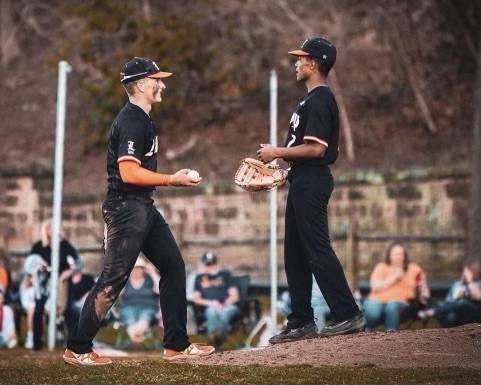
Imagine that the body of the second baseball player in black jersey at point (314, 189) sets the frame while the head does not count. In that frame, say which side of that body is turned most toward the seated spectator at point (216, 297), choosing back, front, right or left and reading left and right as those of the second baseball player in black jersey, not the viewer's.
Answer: right

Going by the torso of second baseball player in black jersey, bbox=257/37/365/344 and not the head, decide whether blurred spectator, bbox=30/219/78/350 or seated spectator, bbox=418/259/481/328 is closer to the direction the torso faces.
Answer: the blurred spectator

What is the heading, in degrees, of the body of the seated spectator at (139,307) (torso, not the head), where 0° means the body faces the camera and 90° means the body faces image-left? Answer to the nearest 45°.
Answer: approximately 0°

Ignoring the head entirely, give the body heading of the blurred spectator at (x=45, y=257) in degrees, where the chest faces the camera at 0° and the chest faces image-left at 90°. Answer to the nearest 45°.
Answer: approximately 0°

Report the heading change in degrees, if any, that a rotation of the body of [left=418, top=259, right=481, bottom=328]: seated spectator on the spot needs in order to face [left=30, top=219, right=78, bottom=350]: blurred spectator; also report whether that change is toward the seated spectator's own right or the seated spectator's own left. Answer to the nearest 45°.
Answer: approximately 45° to the seated spectator's own right

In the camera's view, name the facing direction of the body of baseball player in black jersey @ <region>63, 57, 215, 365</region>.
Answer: to the viewer's right

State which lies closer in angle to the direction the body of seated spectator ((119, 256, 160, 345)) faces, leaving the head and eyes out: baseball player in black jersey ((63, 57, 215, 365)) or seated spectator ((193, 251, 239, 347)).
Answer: the baseball player in black jersey

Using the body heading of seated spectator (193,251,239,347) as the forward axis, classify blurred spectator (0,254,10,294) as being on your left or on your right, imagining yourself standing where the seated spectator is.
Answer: on your right

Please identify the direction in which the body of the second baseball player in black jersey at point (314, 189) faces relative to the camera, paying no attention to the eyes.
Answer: to the viewer's left

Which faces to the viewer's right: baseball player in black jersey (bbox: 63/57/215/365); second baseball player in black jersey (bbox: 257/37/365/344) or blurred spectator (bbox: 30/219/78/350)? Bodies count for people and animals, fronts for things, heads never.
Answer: the baseball player in black jersey

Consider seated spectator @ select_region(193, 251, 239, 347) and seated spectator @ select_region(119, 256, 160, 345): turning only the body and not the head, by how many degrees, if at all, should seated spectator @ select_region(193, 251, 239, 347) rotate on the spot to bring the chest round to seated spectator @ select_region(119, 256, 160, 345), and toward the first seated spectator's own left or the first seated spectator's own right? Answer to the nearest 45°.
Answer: approximately 90° to the first seated spectator's own right

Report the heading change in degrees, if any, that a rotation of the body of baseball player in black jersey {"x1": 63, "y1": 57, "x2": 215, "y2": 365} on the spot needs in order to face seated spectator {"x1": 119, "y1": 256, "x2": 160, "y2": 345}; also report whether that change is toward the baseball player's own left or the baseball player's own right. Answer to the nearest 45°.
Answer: approximately 90° to the baseball player's own left

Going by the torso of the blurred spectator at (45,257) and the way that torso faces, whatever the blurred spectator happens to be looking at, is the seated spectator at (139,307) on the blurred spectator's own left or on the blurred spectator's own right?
on the blurred spectator's own left

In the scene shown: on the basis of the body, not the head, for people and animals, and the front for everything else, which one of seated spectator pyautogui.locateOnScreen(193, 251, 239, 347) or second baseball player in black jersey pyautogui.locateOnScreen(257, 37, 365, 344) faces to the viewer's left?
the second baseball player in black jersey
